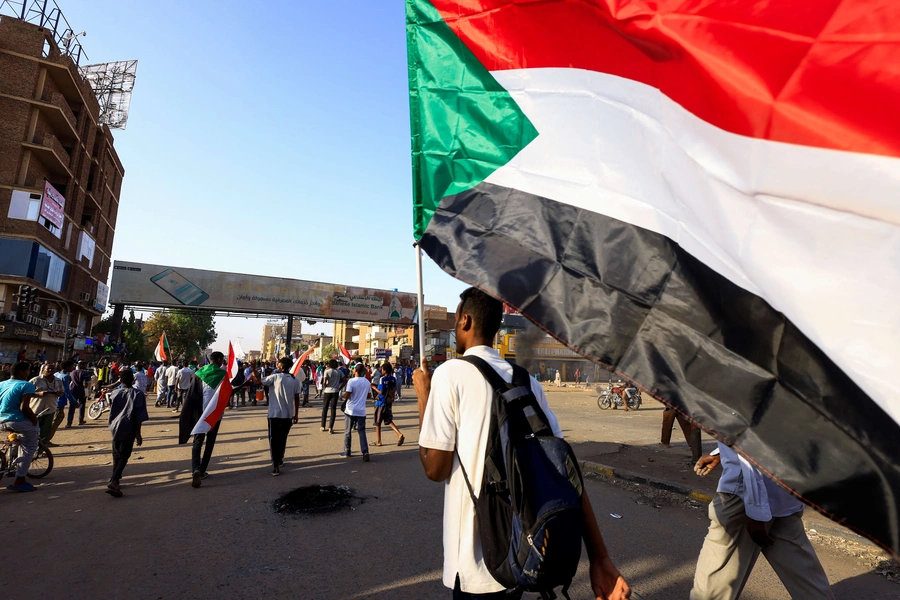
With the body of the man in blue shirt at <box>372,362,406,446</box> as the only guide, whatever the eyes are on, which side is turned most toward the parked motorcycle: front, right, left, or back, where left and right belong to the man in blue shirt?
right

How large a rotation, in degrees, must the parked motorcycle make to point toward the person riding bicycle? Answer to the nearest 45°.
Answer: approximately 45° to its left

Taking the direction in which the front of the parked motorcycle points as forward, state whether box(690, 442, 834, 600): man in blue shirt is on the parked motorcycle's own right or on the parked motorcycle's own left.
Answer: on the parked motorcycle's own left

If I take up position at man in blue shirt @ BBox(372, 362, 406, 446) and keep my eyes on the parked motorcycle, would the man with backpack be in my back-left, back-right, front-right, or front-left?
back-right

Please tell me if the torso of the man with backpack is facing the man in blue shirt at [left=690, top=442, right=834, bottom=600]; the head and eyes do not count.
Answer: no

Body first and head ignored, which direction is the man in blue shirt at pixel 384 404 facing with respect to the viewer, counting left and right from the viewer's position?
facing away from the viewer and to the left of the viewer

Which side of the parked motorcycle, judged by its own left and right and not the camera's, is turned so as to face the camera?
left
